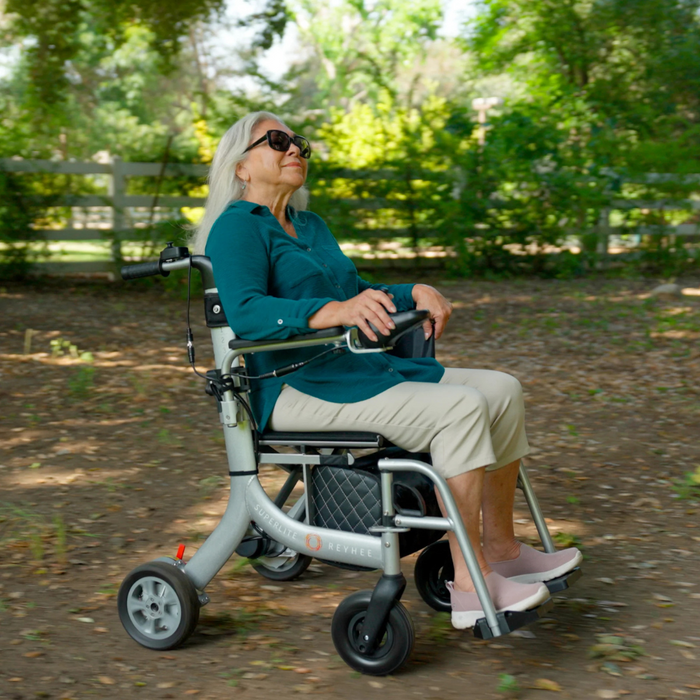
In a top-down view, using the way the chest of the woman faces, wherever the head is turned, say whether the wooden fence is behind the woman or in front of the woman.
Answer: behind

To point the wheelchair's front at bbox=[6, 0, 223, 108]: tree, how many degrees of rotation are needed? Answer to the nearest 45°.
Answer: approximately 135° to its left

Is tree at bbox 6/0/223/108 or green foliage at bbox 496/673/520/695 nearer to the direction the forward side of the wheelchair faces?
the green foliage

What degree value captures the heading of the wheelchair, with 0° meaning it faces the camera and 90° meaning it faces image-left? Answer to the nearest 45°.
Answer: approximately 315°

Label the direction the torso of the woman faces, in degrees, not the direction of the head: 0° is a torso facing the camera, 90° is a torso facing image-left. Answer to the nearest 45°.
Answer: approximately 315°
